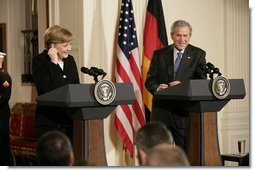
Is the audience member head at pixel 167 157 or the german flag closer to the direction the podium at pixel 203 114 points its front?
the audience member head

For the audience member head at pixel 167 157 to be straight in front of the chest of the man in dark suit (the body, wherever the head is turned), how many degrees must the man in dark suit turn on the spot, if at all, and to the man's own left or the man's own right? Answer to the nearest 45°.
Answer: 0° — they already face them

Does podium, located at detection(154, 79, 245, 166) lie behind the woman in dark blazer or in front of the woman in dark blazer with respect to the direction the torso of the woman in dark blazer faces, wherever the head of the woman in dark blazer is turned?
in front

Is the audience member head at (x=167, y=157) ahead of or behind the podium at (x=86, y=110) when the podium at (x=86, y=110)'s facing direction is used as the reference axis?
ahead

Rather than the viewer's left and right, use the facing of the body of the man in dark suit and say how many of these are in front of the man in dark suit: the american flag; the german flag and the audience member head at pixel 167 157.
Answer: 1

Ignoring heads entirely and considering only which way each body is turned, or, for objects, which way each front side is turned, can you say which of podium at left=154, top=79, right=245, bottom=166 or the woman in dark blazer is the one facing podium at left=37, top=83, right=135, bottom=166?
the woman in dark blazer

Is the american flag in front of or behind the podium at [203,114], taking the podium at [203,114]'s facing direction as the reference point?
behind
